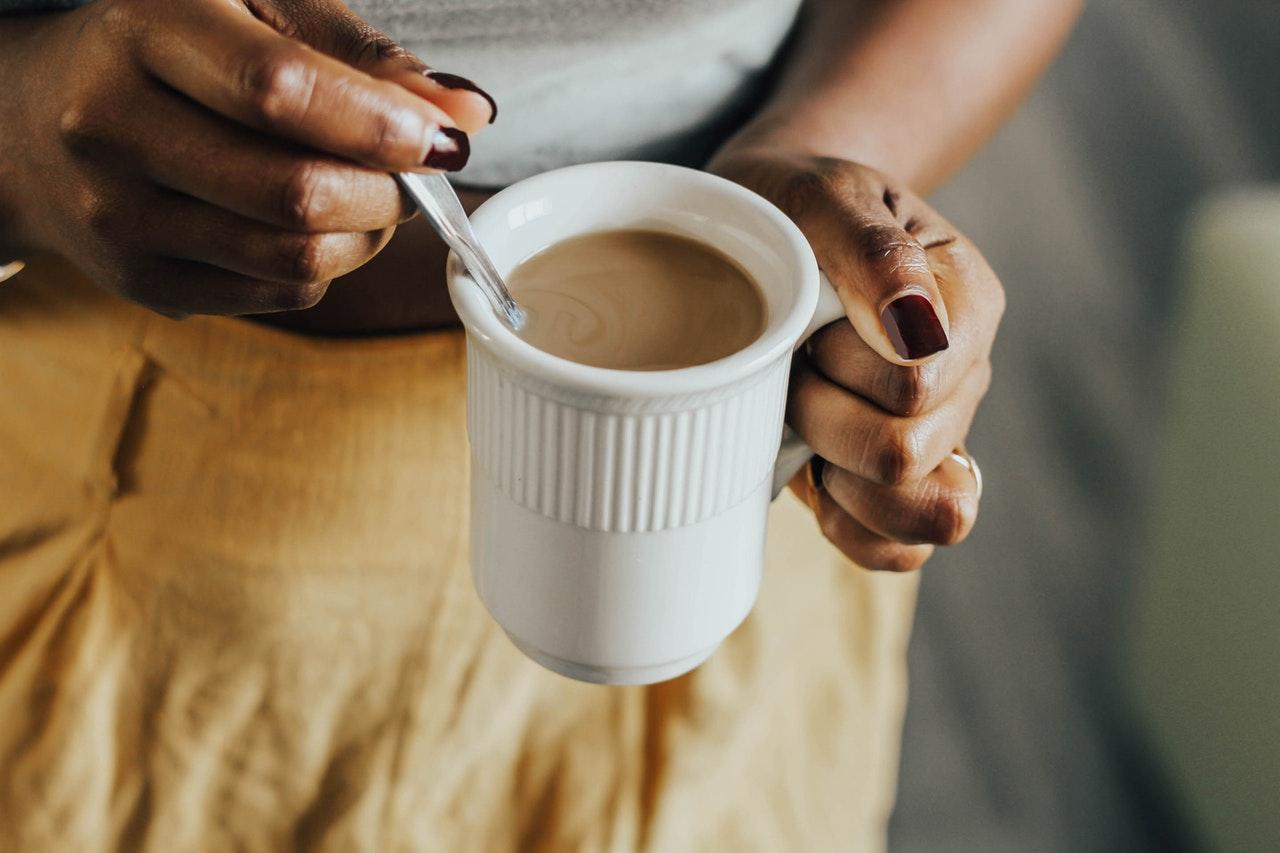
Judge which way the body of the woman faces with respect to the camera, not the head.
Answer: toward the camera

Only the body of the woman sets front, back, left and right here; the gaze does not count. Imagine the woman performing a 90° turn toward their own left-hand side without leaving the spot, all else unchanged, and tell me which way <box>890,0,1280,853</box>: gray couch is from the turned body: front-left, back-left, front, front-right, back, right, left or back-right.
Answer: front-left
